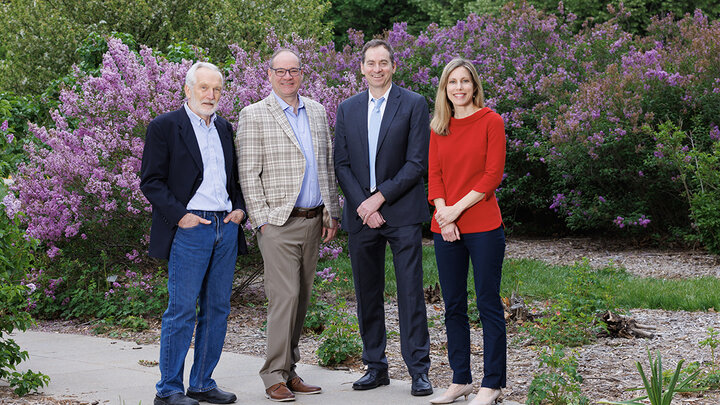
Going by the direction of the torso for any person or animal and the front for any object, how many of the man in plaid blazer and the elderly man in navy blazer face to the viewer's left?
0

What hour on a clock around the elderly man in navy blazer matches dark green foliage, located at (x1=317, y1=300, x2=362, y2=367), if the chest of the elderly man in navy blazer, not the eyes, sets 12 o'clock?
The dark green foliage is roughly at 9 o'clock from the elderly man in navy blazer.

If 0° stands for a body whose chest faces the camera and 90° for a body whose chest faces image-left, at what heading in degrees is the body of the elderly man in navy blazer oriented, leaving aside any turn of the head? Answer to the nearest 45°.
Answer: approximately 315°

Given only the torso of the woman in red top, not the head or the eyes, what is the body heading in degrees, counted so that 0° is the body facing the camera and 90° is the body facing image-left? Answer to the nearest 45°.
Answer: approximately 45°

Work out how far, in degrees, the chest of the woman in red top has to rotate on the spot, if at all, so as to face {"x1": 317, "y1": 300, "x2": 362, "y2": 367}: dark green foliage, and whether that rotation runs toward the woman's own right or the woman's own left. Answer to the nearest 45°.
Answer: approximately 90° to the woman's own right

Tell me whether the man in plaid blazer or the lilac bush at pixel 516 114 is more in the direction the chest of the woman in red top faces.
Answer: the man in plaid blazer

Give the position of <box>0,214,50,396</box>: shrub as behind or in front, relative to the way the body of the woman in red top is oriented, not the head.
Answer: in front
